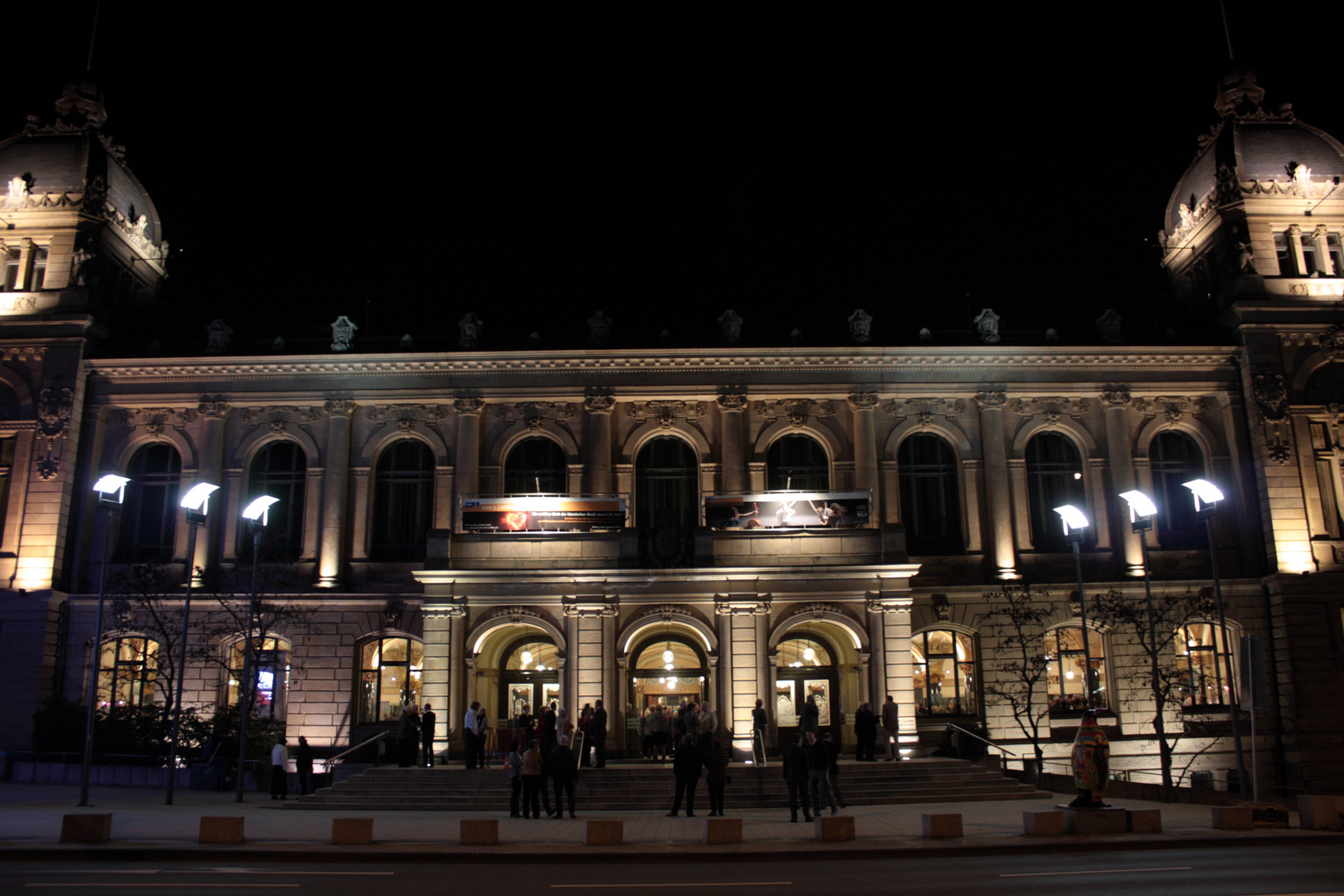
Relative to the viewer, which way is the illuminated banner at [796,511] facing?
toward the camera

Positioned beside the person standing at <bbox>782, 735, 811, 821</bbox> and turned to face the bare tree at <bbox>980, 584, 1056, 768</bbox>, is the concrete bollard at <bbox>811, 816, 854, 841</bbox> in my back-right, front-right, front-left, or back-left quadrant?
back-right

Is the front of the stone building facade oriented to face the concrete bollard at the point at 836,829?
yes

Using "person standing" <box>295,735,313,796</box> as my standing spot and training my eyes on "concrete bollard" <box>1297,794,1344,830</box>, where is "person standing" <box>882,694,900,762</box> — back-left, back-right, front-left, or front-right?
front-left

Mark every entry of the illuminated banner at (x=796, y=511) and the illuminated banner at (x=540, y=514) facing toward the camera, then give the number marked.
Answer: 2

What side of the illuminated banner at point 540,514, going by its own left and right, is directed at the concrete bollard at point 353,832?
front

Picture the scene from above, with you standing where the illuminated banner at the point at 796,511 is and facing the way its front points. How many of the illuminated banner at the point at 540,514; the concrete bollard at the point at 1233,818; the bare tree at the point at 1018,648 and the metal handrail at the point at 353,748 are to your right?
2

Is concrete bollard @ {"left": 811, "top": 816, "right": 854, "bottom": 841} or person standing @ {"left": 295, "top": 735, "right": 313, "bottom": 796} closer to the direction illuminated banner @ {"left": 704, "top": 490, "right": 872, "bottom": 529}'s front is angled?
the concrete bollard

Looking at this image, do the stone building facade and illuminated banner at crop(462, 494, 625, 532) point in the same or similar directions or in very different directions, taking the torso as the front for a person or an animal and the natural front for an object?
same or similar directions

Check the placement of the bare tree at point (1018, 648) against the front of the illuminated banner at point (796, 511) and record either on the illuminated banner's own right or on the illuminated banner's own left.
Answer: on the illuminated banner's own left

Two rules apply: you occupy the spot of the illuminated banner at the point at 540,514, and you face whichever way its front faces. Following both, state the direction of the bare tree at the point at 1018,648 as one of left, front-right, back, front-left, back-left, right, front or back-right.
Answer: left

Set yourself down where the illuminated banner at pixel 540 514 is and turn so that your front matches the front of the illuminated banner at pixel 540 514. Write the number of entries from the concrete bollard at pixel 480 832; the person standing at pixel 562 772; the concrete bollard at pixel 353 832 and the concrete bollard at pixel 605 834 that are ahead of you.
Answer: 4

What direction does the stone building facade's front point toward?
toward the camera

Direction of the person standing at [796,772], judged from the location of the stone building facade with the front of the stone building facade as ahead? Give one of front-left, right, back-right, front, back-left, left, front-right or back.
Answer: front

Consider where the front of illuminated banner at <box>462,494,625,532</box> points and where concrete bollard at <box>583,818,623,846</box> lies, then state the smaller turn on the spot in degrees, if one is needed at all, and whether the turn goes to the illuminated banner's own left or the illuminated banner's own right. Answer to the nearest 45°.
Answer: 0° — it already faces it

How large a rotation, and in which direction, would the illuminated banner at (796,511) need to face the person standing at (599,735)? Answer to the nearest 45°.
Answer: approximately 45° to its right

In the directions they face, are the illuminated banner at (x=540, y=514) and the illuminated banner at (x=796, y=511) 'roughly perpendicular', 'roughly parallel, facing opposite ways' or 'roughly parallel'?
roughly parallel

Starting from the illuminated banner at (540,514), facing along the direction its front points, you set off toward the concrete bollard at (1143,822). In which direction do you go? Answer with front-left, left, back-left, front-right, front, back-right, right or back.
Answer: front-left
